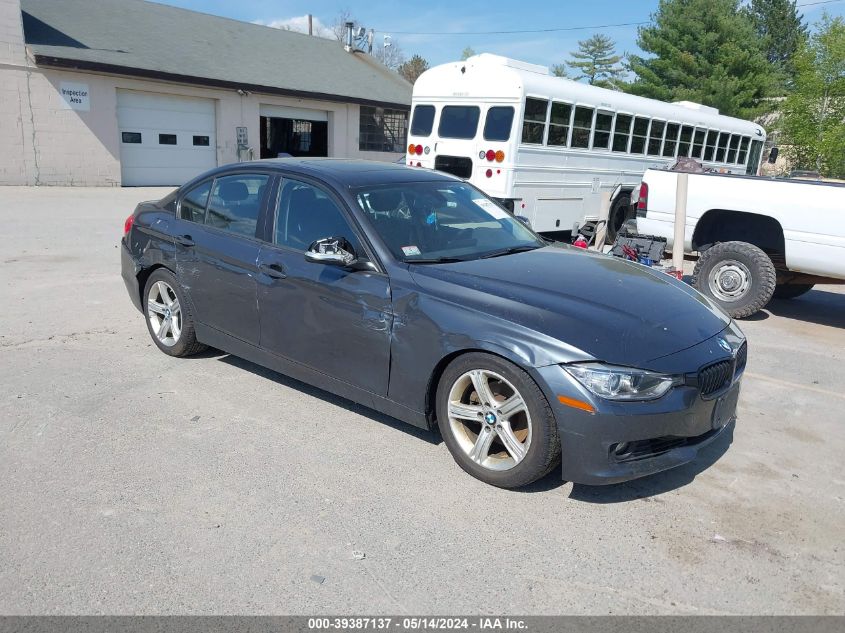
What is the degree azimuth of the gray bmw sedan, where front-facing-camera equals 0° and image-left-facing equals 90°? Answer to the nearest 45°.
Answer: approximately 315°

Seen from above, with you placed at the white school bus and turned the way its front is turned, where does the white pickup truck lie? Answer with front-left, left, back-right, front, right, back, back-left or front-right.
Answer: right

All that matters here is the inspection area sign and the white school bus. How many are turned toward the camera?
1

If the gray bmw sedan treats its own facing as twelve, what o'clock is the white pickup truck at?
The white pickup truck is roughly at 9 o'clock from the gray bmw sedan.

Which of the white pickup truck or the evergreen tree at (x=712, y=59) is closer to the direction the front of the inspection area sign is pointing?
the white pickup truck

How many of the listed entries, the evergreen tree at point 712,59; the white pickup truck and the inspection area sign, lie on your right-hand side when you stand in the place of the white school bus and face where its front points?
1

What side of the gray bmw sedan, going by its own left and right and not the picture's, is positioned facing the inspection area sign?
back

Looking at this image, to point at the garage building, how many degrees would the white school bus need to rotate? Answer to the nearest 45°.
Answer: approximately 90° to its left

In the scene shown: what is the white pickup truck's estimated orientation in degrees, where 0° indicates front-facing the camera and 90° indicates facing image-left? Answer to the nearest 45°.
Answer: approximately 315°

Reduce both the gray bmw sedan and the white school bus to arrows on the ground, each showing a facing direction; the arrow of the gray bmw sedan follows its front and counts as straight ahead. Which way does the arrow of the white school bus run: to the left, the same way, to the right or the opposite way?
to the left

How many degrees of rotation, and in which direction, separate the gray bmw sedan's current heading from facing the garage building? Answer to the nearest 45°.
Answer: approximately 180°

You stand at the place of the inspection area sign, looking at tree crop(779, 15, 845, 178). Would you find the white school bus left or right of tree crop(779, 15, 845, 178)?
right

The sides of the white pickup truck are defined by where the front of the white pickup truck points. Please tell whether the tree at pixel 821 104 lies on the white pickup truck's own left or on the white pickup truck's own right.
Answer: on the white pickup truck's own left
